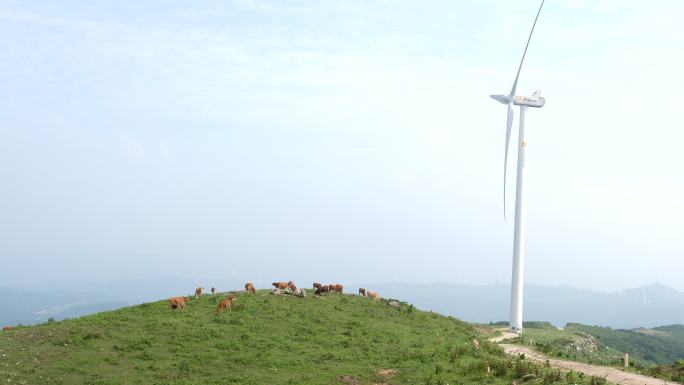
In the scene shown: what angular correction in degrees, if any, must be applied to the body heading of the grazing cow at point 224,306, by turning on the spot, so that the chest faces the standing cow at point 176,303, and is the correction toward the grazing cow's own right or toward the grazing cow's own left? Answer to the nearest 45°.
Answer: approximately 90° to the grazing cow's own right

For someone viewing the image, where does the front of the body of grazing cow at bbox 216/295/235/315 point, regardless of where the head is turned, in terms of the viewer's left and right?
facing the viewer and to the left of the viewer
